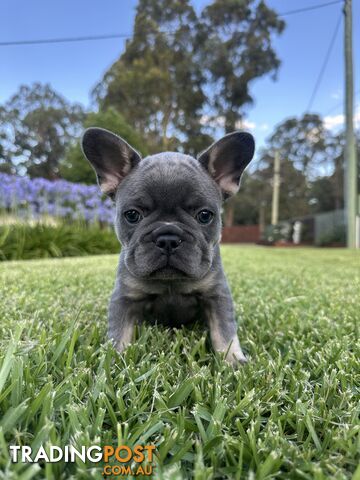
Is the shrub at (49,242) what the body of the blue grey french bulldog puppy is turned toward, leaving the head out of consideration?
no

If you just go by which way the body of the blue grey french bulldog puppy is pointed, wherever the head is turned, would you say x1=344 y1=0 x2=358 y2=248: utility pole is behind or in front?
behind

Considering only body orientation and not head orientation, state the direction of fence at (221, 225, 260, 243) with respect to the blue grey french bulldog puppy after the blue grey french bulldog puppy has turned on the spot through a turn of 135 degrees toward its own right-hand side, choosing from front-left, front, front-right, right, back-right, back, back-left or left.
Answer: front-right

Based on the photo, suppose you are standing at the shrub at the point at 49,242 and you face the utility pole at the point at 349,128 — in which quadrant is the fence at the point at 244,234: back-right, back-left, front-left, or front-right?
front-left

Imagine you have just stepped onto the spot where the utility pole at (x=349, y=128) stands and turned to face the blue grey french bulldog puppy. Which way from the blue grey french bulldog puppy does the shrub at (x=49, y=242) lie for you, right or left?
right

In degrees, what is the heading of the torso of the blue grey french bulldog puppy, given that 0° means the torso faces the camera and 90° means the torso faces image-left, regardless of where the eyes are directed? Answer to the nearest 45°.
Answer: approximately 0°

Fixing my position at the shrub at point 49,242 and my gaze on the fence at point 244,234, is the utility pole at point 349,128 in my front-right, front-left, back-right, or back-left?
front-right
